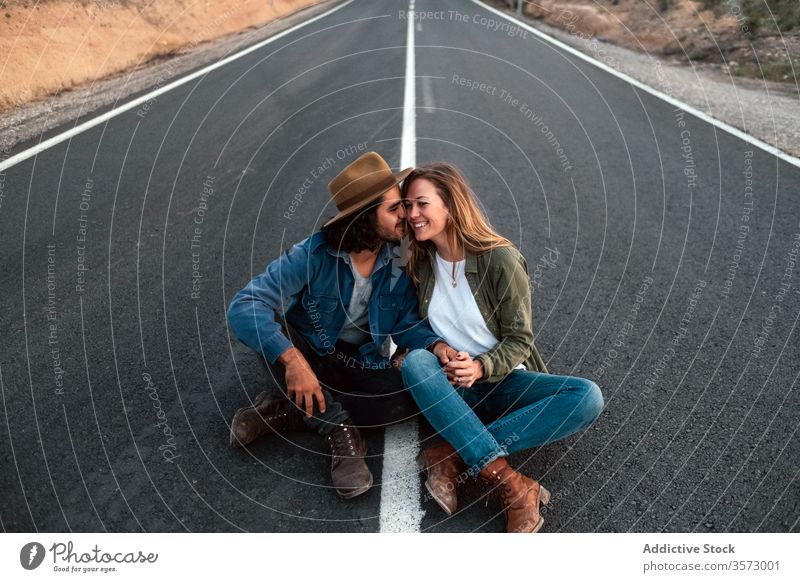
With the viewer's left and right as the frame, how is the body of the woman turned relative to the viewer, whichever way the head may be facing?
facing the viewer and to the left of the viewer

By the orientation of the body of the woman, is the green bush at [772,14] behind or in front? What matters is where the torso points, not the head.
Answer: behind
